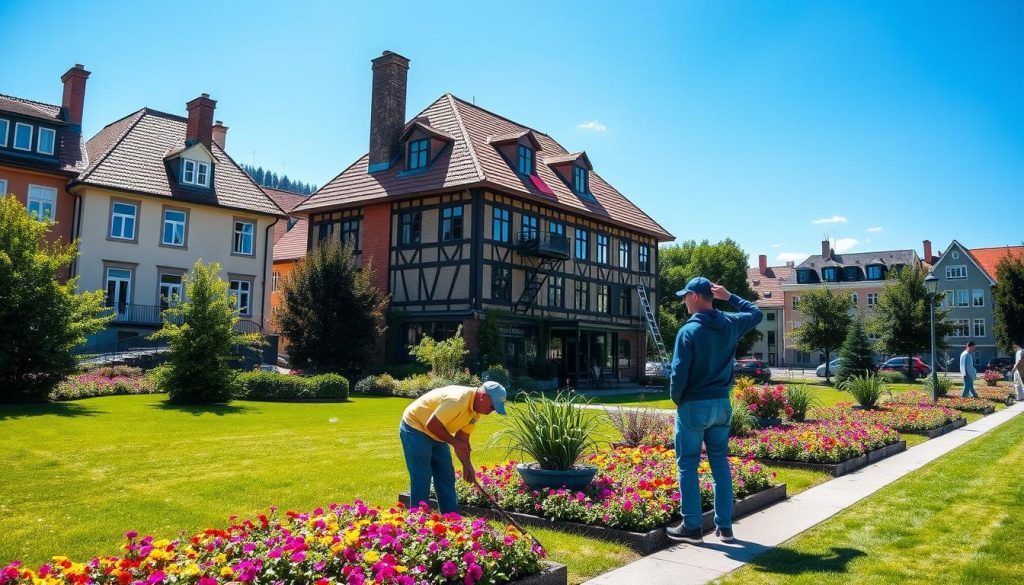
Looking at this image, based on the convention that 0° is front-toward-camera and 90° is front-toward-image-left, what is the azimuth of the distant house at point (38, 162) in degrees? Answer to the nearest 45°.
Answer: approximately 0°

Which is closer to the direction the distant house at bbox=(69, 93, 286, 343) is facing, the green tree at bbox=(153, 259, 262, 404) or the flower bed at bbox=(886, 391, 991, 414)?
the green tree

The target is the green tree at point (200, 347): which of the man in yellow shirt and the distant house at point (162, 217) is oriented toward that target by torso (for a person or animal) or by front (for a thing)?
the distant house

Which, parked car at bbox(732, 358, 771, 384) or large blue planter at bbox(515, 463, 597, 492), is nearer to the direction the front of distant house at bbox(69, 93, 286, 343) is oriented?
the large blue planter

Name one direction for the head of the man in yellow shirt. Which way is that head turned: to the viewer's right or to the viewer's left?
to the viewer's right

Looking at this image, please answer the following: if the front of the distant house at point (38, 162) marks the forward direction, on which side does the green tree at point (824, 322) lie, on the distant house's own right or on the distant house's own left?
on the distant house's own left

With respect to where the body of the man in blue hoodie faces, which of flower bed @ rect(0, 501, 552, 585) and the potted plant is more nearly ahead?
the potted plant

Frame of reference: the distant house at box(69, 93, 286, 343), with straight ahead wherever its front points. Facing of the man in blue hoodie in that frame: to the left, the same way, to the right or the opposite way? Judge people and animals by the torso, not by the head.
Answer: the opposite way

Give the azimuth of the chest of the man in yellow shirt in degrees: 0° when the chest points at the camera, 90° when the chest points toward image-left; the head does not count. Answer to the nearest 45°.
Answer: approximately 270°

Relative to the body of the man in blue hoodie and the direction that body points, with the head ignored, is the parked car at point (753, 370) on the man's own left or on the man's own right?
on the man's own right
